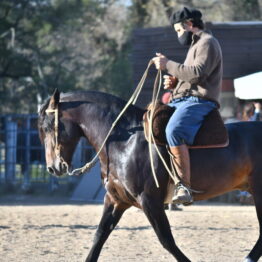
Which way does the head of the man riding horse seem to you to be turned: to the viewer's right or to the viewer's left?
to the viewer's left

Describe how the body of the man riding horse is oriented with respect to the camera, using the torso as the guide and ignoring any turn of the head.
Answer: to the viewer's left

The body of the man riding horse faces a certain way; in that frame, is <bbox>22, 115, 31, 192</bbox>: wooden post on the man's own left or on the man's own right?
on the man's own right

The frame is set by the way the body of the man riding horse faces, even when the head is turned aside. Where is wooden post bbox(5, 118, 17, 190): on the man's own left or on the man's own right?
on the man's own right
